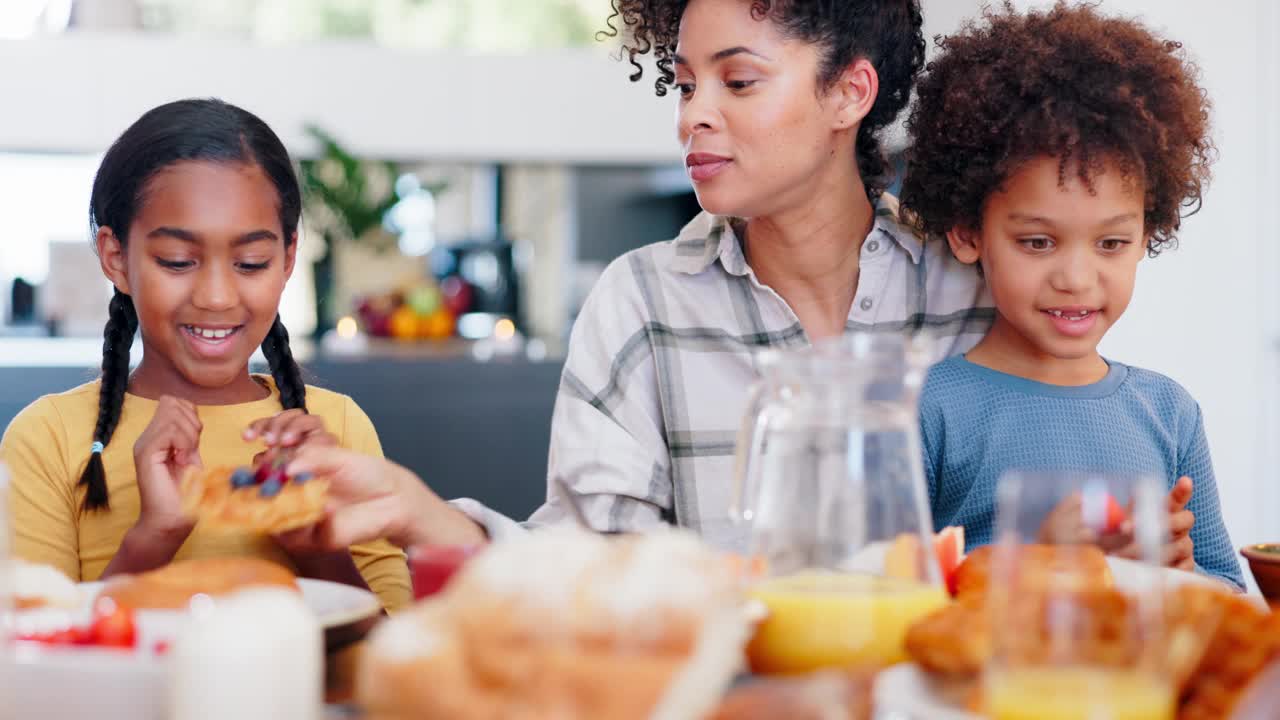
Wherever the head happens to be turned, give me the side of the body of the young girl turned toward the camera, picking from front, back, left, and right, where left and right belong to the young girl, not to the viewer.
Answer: front

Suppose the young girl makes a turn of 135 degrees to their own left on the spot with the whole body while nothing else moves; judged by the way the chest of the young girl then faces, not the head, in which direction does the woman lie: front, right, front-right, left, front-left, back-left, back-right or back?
front-right

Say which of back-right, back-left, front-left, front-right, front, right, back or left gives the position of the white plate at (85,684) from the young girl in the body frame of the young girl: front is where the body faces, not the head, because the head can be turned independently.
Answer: front

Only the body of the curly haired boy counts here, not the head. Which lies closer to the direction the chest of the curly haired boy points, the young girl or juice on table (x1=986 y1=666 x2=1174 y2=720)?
the juice on table

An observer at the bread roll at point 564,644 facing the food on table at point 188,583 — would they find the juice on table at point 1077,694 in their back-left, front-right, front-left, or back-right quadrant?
back-right

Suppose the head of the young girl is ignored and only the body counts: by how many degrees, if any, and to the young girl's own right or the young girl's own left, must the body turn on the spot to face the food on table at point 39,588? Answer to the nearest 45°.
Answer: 0° — they already face it

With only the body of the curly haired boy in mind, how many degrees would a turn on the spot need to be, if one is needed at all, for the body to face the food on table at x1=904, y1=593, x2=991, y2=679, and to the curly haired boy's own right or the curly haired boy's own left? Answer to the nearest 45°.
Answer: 0° — they already face it

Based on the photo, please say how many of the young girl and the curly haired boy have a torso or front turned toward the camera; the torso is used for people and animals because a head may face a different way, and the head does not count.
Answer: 2

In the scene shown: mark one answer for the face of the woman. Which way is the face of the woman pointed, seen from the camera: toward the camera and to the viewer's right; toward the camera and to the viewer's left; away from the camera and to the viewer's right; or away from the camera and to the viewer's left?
toward the camera and to the viewer's left

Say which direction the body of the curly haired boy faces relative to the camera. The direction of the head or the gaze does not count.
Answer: toward the camera

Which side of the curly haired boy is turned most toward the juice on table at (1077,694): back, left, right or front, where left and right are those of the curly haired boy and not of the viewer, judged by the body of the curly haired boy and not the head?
front

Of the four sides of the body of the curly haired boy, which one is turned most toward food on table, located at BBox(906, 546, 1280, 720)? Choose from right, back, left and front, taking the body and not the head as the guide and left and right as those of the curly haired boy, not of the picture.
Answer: front
